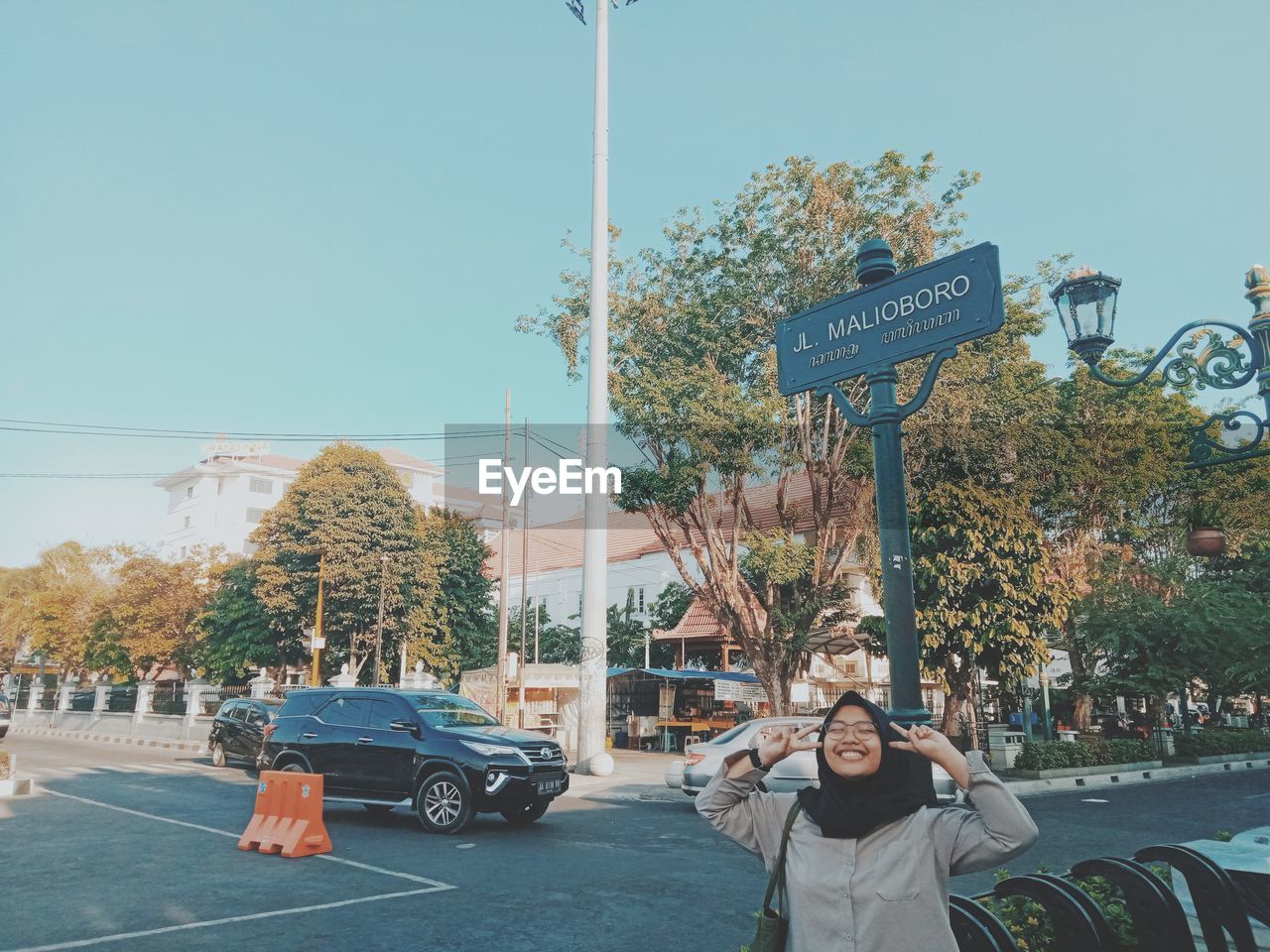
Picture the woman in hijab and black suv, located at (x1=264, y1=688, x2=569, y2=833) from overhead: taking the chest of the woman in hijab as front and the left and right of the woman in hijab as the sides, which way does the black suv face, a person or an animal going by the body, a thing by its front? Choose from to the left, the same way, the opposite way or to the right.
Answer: to the left

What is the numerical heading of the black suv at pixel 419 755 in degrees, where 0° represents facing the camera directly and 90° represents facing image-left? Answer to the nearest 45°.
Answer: approximately 315°

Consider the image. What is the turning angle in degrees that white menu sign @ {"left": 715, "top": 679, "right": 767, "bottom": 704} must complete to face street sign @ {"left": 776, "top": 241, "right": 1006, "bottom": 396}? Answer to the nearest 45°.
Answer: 0° — it already faces it

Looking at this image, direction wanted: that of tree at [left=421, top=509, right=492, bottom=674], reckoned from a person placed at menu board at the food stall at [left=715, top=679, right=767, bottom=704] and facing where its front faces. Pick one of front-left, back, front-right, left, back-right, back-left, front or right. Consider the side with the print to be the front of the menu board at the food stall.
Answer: back-right

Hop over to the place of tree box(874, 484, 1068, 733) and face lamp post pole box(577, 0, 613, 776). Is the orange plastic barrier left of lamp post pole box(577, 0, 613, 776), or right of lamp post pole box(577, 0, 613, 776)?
left

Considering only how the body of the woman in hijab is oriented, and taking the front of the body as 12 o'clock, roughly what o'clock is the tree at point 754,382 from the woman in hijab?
The tree is roughly at 6 o'clock from the woman in hijab.

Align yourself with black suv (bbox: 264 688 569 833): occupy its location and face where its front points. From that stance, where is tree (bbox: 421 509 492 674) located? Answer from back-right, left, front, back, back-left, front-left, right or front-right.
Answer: back-left
